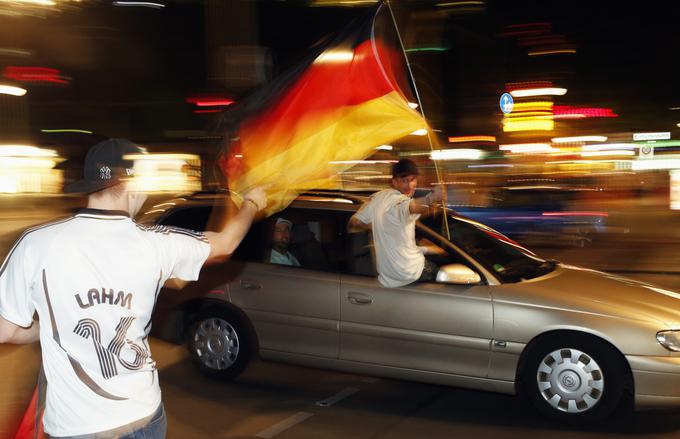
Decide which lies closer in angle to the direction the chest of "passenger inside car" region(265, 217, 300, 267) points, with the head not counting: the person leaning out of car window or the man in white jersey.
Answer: the person leaning out of car window

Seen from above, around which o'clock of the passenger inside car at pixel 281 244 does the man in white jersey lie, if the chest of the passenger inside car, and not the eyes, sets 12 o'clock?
The man in white jersey is roughly at 2 o'clock from the passenger inside car.

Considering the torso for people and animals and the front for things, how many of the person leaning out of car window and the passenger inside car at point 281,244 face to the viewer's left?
0

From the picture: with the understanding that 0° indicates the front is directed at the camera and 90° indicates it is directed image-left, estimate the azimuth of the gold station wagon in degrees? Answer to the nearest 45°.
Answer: approximately 315°
